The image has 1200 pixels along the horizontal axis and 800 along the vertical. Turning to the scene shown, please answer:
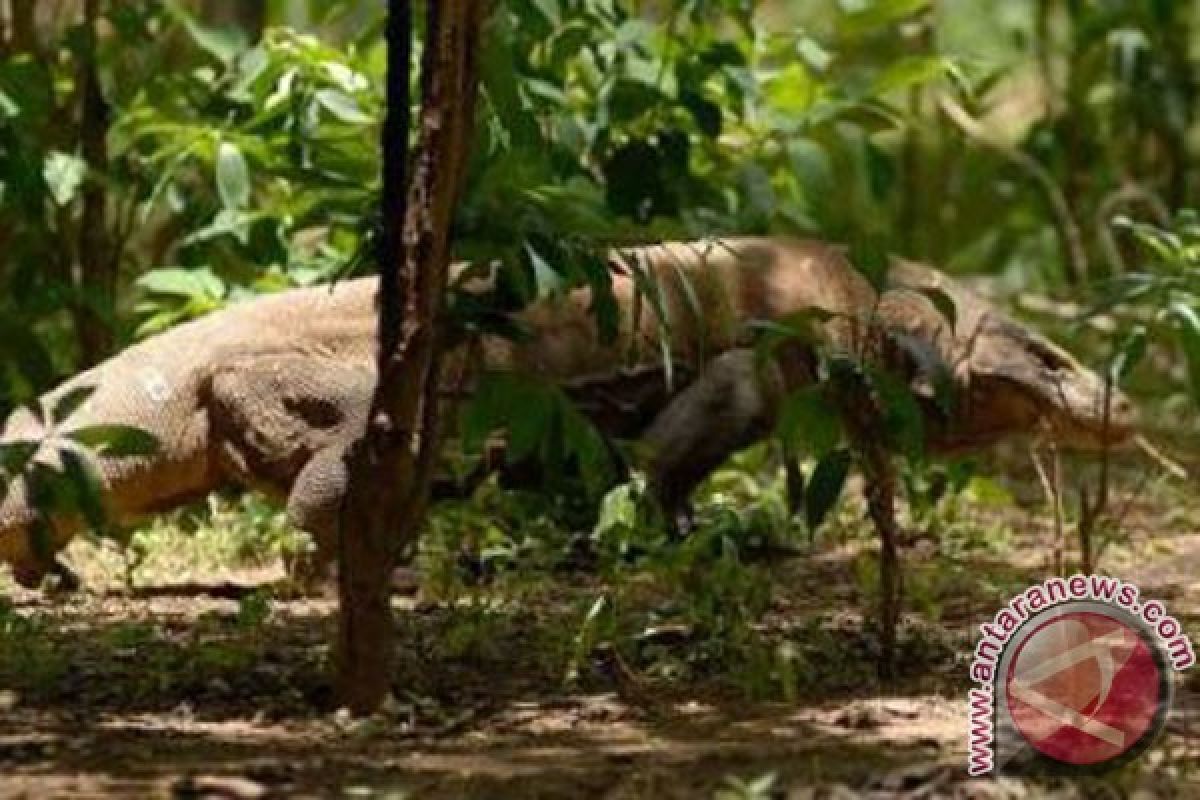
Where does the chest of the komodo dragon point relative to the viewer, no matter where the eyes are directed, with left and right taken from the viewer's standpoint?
facing to the right of the viewer

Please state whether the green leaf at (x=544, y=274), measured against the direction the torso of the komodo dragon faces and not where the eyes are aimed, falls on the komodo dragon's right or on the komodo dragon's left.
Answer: on the komodo dragon's right

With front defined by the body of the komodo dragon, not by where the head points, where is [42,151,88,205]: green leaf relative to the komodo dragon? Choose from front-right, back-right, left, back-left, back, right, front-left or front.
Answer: back

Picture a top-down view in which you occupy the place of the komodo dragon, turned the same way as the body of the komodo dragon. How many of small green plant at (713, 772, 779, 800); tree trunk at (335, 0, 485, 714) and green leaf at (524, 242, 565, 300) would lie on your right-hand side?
3

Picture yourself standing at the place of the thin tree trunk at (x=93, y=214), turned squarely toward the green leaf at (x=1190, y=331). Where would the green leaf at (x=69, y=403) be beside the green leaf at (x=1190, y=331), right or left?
right

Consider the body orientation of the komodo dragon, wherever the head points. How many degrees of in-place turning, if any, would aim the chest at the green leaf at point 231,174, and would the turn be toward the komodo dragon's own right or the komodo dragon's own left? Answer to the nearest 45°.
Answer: approximately 180°

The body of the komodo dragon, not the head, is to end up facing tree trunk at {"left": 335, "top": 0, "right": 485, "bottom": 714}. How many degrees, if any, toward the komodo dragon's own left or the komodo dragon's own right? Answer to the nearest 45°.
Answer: approximately 90° to the komodo dragon's own right

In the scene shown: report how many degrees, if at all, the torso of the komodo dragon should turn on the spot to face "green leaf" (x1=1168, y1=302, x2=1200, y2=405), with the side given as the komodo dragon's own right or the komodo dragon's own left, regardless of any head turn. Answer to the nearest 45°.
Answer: approximately 45° to the komodo dragon's own right

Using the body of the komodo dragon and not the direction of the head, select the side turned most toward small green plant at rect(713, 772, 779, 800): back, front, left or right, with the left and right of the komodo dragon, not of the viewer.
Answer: right
